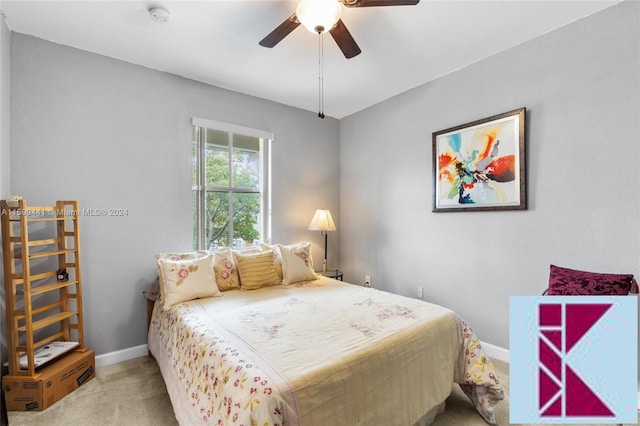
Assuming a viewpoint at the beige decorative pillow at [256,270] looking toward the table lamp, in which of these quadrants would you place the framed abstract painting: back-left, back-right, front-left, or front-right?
front-right

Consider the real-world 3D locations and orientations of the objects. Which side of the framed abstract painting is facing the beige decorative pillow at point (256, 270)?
front

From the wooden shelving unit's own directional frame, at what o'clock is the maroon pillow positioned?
The maroon pillow is roughly at 12 o'clock from the wooden shelving unit.

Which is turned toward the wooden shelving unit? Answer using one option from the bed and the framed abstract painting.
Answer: the framed abstract painting

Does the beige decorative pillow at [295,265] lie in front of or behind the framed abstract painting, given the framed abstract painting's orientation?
in front

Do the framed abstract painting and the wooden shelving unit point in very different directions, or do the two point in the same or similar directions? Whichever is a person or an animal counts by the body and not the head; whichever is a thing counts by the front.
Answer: very different directions

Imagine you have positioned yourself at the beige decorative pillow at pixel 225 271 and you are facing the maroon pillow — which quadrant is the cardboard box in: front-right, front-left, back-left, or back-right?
back-right

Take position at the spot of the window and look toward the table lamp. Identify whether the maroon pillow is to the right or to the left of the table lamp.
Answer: right

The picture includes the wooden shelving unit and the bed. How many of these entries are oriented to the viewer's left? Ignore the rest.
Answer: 0

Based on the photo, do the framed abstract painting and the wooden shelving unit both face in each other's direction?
yes

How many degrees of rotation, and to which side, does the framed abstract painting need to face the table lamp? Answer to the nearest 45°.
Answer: approximately 45° to its right

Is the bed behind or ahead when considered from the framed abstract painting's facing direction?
ahead

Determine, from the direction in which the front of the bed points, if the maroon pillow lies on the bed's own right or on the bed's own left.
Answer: on the bed's own left

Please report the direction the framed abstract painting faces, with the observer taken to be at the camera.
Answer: facing the viewer and to the left of the viewer

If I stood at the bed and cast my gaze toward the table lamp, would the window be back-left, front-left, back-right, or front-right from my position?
front-left

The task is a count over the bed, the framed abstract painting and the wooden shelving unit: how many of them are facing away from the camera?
0

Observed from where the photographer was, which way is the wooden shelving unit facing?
facing the viewer and to the right of the viewer

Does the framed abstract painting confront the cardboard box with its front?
yes
